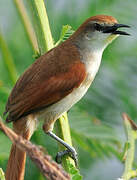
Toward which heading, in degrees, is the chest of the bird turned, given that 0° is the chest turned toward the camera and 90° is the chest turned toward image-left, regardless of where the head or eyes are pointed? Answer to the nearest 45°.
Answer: approximately 270°
